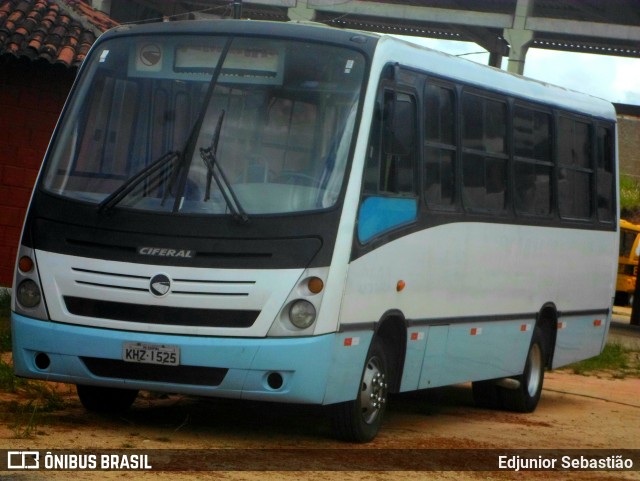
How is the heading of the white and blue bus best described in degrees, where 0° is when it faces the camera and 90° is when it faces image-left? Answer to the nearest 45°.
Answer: approximately 45°
